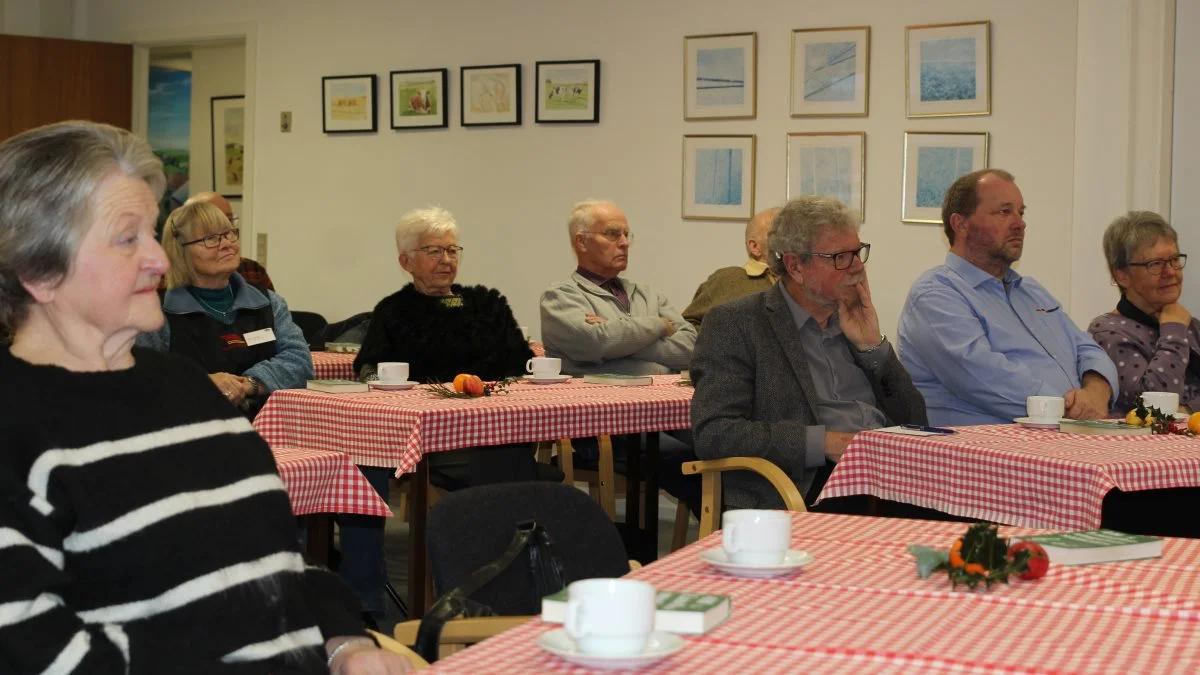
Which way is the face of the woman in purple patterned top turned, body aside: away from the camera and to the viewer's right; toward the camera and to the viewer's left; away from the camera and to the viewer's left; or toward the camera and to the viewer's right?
toward the camera and to the viewer's right

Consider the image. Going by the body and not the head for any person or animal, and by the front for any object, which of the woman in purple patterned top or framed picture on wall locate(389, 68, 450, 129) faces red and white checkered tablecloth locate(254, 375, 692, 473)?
the framed picture on wall

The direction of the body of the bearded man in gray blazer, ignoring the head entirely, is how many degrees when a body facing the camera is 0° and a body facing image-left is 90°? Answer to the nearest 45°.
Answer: approximately 315°

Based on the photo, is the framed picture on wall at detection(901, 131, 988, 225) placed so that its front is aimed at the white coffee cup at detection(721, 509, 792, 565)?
yes

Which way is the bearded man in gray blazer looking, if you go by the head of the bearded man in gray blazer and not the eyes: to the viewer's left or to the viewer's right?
to the viewer's right

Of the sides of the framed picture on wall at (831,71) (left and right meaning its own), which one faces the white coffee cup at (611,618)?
front

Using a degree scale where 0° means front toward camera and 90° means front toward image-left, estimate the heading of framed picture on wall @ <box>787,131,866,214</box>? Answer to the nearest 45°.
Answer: approximately 0°

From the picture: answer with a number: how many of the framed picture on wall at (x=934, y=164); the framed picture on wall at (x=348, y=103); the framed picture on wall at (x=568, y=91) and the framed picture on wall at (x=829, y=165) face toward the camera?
4

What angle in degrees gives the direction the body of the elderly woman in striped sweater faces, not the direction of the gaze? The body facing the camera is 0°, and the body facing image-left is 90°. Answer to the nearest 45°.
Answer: approximately 315°

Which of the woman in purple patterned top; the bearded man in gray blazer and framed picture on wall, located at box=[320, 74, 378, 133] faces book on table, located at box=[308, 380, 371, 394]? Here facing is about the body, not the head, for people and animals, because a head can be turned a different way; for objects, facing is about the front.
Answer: the framed picture on wall

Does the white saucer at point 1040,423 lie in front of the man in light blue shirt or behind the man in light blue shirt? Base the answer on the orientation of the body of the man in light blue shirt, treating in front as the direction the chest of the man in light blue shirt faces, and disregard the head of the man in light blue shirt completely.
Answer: in front

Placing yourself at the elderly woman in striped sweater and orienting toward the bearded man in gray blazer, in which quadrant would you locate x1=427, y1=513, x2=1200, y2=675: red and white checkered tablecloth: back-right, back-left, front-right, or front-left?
front-right

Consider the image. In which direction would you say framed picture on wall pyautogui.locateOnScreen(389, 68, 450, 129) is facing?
toward the camera

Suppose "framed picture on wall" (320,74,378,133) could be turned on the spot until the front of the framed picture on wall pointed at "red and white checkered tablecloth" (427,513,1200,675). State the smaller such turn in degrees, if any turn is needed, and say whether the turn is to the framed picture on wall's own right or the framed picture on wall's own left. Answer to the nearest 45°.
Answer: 0° — it already faces it

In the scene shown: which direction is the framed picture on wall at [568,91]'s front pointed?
toward the camera

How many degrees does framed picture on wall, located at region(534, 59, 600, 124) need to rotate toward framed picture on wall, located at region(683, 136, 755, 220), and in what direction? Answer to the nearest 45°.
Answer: approximately 45° to its left
